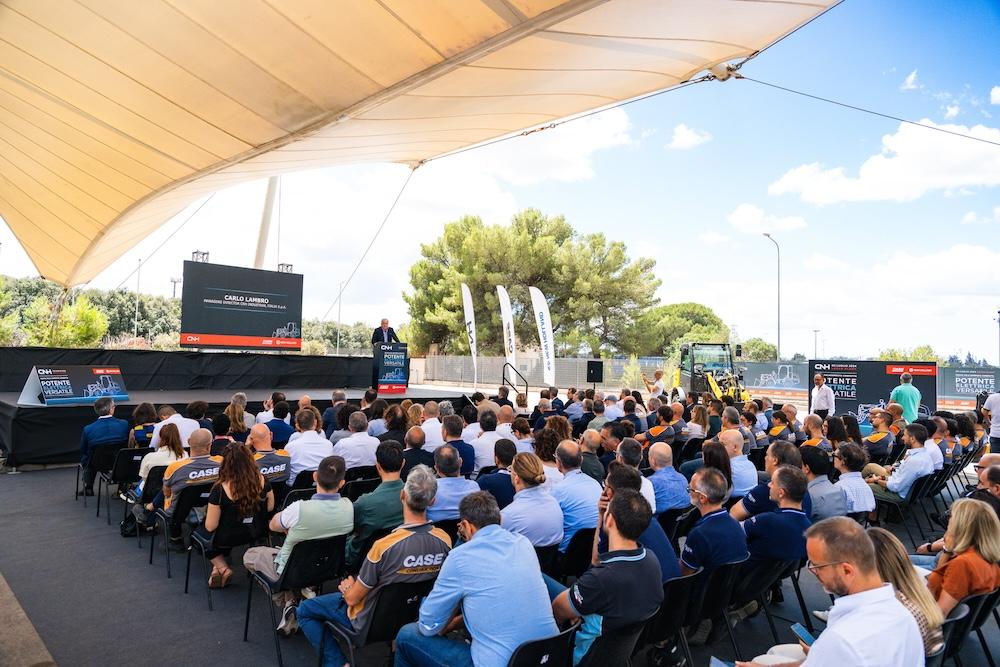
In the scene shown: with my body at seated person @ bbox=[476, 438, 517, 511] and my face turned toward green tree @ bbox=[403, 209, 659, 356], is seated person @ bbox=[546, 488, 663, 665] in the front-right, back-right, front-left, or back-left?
back-right

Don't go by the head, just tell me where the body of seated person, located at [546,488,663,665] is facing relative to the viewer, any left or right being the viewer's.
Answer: facing away from the viewer and to the left of the viewer

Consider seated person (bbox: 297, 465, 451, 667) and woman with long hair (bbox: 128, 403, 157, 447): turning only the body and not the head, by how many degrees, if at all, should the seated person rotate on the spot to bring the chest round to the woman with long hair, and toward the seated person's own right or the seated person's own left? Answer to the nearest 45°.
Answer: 0° — they already face them

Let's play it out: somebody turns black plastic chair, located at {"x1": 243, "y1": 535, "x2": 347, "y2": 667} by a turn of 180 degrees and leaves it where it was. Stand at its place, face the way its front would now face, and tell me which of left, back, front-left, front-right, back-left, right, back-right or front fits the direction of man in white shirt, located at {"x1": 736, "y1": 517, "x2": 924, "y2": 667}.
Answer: front

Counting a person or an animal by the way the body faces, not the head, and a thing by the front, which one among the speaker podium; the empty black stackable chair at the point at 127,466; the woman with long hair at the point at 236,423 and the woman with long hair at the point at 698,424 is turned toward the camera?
the speaker podium

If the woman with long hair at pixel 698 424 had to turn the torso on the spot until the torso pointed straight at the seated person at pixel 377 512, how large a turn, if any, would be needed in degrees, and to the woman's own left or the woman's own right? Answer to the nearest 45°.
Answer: approximately 135° to the woman's own left

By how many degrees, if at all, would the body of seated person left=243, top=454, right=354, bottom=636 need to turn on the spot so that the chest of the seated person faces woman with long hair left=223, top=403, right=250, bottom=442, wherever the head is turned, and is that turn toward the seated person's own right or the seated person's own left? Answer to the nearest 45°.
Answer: approximately 45° to the seated person's own right

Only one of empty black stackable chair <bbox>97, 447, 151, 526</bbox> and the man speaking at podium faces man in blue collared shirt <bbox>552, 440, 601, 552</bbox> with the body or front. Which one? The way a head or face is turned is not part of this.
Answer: the man speaking at podium

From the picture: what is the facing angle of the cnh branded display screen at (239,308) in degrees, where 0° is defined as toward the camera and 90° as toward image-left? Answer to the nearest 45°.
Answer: approximately 315°

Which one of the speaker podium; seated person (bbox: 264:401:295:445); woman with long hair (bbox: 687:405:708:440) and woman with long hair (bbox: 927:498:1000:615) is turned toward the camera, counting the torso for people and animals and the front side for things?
the speaker podium

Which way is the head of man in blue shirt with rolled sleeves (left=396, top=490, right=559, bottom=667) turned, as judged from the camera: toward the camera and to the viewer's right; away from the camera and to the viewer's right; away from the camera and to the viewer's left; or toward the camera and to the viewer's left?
away from the camera and to the viewer's left

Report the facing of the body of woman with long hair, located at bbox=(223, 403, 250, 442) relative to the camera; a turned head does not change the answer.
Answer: away from the camera

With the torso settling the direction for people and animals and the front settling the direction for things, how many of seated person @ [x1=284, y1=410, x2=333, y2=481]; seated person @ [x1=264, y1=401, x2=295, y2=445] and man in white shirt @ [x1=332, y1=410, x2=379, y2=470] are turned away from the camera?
3
